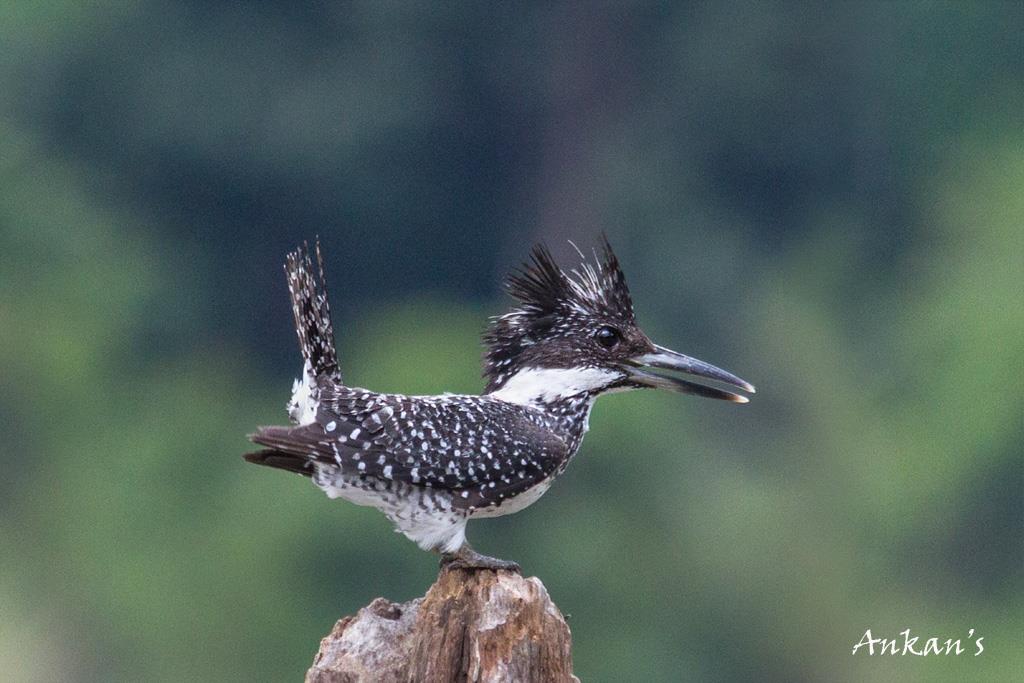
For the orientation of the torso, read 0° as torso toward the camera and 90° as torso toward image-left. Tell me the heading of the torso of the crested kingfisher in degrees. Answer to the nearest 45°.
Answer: approximately 270°
